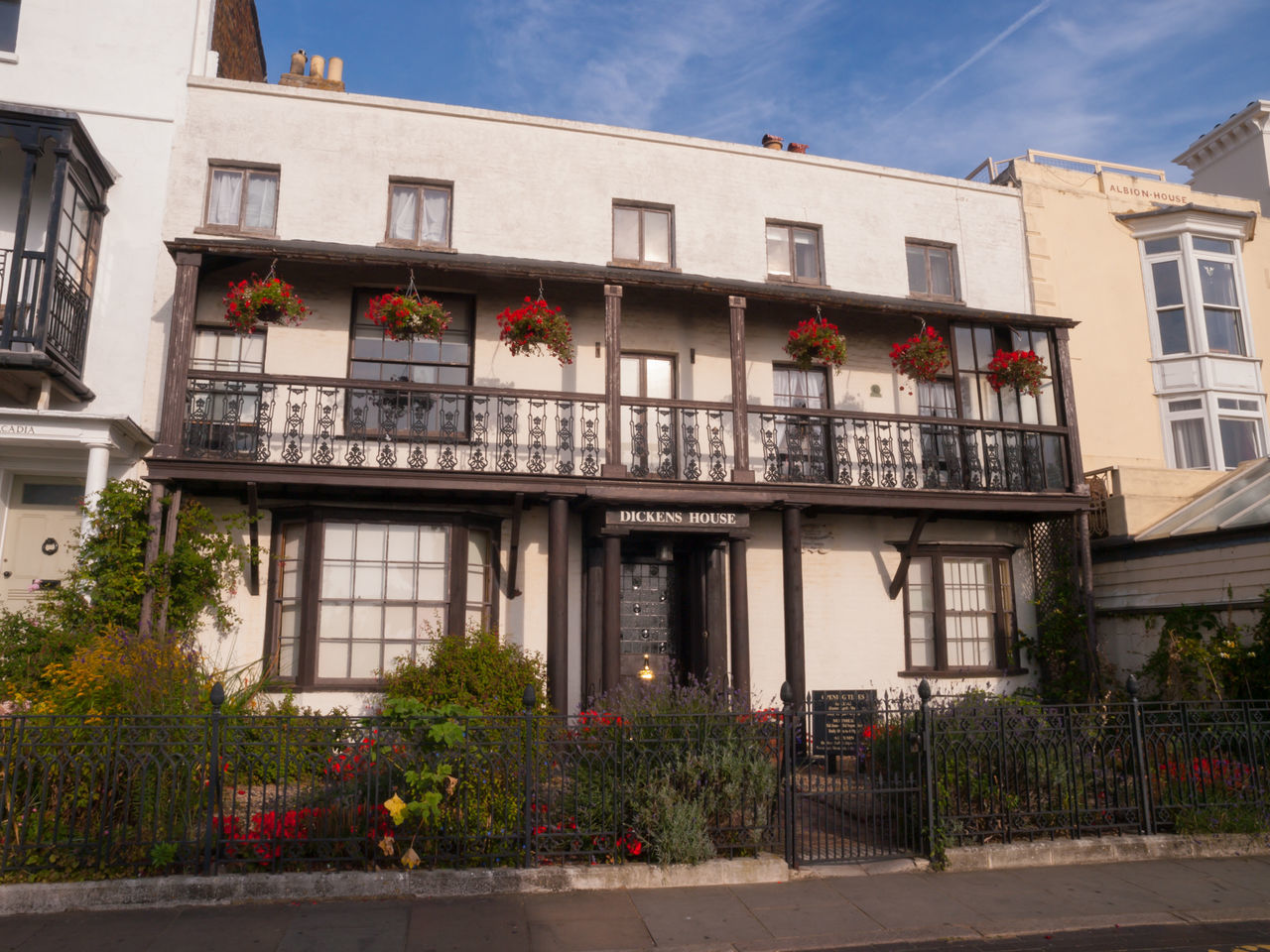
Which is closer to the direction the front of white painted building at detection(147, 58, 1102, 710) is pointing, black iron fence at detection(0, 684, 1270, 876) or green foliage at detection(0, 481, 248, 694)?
the black iron fence

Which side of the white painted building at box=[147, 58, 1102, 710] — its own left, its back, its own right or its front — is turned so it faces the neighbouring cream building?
left

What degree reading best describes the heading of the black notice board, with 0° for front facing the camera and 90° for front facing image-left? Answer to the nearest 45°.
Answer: approximately 0°

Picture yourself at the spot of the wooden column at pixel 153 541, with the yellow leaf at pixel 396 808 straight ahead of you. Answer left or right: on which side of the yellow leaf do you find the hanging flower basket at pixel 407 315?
left

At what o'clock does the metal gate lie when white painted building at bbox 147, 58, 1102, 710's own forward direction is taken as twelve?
The metal gate is roughly at 11 o'clock from the white painted building.

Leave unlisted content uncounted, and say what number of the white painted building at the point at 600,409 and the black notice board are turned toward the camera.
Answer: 2

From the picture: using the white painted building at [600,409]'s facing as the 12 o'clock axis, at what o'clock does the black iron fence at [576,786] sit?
The black iron fence is roughly at 12 o'clock from the white painted building.

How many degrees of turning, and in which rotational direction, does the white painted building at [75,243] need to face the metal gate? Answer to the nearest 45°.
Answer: approximately 45° to its left

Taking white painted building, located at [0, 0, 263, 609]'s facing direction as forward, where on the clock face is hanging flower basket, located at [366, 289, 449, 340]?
The hanging flower basket is roughly at 10 o'clock from the white painted building.
